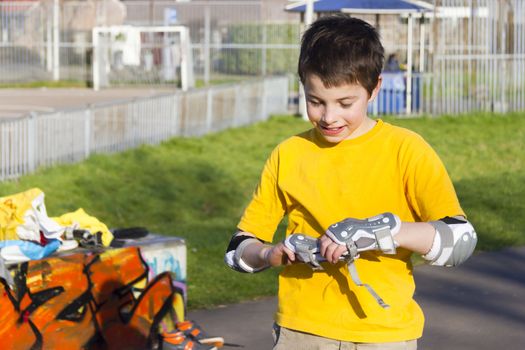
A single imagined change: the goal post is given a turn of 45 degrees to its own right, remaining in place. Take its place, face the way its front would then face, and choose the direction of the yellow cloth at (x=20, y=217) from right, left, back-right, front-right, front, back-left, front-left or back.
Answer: front-left

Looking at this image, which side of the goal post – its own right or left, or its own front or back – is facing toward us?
front

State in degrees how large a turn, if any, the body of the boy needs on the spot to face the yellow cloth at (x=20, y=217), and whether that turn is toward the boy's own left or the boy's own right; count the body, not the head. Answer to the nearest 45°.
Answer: approximately 135° to the boy's own right

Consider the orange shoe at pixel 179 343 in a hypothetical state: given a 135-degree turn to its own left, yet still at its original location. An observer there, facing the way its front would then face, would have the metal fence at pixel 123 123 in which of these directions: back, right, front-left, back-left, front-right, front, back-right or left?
front-right

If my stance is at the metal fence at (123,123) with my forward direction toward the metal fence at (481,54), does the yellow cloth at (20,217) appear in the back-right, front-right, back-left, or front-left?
back-right

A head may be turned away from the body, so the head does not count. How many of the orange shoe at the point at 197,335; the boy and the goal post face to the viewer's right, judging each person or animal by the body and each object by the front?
1

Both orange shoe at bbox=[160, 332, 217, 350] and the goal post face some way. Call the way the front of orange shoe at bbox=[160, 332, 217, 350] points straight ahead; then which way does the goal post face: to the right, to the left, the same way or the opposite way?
to the right

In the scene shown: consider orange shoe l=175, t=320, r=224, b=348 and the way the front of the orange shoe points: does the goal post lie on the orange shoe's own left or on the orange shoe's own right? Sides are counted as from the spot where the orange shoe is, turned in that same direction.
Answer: on the orange shoe's own left

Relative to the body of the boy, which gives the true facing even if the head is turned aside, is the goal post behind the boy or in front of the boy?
behind

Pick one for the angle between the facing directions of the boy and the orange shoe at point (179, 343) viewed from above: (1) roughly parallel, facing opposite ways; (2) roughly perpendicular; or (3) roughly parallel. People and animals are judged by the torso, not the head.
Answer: roughly perpendicular

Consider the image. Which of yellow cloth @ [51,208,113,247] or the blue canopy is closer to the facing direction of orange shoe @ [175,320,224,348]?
the blue canopy

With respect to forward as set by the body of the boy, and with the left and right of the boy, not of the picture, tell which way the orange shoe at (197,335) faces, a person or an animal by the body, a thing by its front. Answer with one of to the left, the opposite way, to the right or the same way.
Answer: to the left

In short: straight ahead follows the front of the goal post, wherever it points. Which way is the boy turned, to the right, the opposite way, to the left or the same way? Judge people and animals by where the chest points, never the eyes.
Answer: the same way

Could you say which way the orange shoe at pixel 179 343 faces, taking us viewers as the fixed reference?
facing to the right of the viewer

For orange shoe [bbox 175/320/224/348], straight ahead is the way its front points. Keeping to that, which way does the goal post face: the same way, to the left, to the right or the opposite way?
to the right

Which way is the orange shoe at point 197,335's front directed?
to the viewer's right
